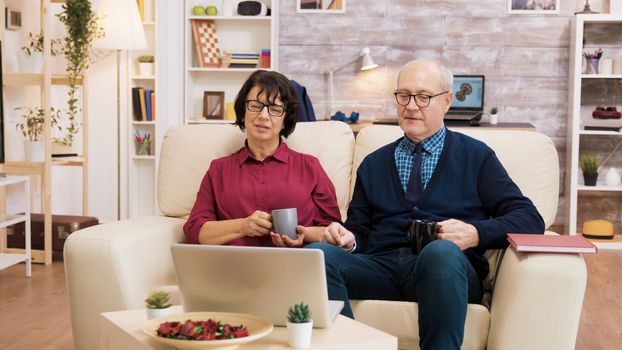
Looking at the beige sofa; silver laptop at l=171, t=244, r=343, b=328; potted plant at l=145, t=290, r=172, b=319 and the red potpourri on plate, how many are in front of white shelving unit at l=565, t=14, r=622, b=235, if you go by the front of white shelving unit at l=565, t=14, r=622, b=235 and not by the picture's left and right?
4

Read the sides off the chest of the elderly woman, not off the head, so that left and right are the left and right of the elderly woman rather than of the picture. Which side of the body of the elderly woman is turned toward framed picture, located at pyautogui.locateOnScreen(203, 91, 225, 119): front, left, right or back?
back

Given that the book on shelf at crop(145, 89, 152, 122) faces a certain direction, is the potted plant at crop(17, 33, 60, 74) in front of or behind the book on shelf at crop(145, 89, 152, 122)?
in front

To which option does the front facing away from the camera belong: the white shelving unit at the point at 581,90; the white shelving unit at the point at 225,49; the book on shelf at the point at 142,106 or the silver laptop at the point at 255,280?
the silver laptop

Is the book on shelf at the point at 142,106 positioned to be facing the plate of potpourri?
yes

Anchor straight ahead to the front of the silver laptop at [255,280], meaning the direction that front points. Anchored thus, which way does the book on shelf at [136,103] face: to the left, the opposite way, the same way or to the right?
the opposite way

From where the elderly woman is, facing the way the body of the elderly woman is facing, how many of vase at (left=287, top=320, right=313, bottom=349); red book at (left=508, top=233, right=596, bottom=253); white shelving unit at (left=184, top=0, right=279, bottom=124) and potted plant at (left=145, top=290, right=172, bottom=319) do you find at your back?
1

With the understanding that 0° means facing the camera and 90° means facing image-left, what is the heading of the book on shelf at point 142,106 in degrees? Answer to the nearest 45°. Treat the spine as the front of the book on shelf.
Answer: approximately 0°

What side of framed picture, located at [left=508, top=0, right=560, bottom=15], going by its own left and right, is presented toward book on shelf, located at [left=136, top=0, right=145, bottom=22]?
right
